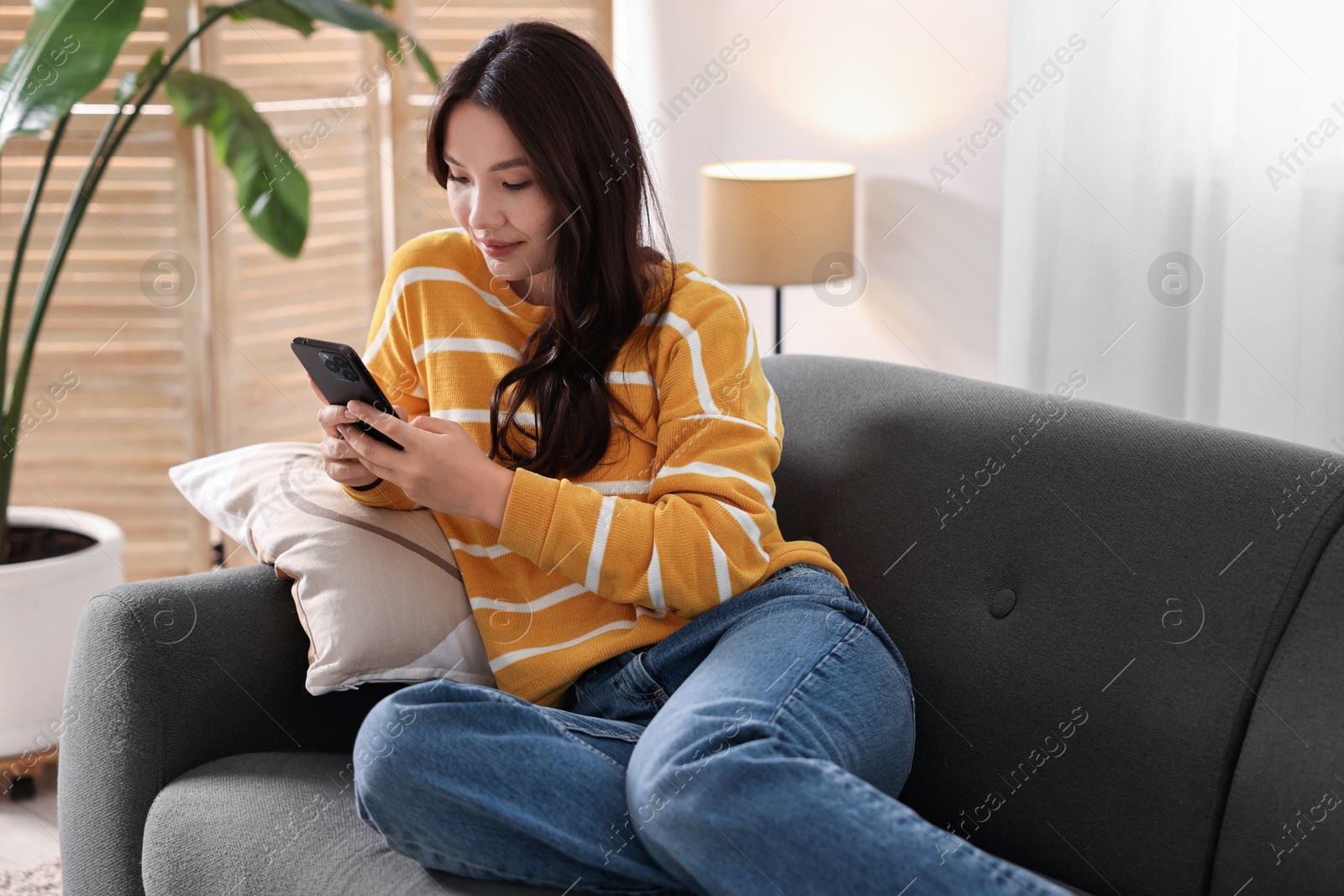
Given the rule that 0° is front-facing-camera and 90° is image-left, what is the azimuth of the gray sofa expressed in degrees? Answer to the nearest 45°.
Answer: approximately 45°

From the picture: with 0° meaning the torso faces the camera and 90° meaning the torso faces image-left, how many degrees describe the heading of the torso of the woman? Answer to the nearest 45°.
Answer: approximately 45°

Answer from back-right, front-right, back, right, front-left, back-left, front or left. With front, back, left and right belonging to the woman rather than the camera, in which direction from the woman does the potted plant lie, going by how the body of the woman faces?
right

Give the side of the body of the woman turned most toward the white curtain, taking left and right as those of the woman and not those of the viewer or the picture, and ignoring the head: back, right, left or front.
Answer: back

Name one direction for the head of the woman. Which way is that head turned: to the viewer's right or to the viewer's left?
to the viewer's left

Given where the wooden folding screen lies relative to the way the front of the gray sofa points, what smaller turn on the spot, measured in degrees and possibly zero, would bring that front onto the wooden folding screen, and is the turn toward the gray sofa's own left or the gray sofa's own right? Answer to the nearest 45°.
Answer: approximately 90° to the gray sofa's own right

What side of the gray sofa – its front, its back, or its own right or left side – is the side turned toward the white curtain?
back
